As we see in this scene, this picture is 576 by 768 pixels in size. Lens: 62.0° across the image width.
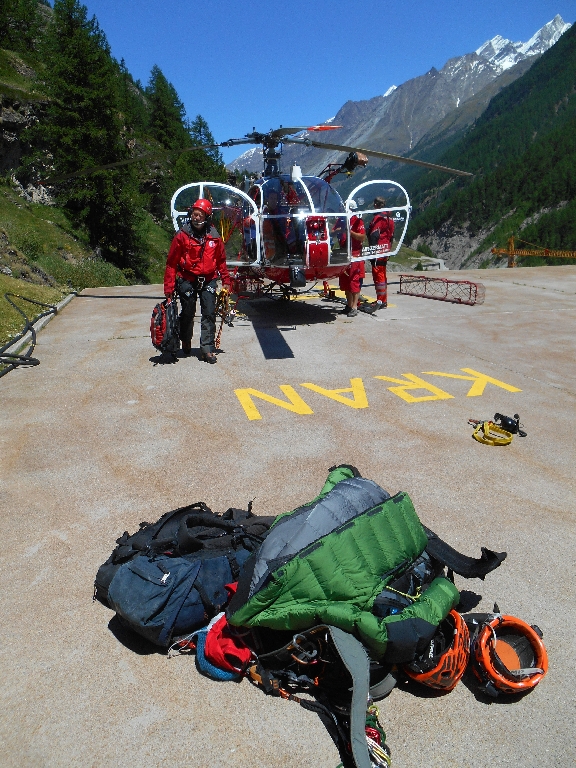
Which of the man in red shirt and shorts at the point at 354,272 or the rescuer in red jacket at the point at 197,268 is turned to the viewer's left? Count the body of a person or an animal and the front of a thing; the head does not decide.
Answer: the man in red shirt and shorts

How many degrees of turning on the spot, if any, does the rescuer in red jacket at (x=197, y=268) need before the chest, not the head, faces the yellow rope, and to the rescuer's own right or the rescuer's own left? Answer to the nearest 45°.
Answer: approximately 45° to the rescuer's own left

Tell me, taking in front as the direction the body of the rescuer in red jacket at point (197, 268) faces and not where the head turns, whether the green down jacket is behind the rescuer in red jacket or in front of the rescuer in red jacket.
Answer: in front

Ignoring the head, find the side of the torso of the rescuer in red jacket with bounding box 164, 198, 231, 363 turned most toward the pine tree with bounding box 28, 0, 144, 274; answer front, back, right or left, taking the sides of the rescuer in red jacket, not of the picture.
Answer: back

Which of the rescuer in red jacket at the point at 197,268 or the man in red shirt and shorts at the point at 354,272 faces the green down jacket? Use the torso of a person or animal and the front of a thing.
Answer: the rescuer in red jacket

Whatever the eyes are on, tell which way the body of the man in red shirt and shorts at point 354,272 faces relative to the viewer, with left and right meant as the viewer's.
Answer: facing to the left of the viewer

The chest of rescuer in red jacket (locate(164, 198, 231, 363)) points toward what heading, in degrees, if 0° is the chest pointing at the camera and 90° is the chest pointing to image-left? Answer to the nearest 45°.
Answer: approximately 0°

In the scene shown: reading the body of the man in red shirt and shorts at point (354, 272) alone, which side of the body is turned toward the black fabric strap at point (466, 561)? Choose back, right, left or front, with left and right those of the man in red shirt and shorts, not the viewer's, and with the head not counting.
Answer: left

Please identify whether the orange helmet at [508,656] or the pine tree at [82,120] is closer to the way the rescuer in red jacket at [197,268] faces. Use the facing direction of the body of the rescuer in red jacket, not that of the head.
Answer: the orange helmet

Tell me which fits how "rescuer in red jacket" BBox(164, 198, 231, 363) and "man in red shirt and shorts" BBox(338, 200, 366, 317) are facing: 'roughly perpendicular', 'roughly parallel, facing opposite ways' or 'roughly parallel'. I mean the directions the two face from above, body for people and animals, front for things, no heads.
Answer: roughly perpendicular

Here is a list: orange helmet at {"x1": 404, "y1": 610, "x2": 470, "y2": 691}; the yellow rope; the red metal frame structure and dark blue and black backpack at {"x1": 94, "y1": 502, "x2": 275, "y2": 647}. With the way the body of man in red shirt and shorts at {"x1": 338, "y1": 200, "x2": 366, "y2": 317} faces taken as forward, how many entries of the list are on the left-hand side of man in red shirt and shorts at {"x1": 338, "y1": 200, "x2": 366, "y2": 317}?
3

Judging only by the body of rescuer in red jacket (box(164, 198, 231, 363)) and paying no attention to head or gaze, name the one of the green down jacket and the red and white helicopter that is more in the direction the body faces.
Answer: the green down jacket

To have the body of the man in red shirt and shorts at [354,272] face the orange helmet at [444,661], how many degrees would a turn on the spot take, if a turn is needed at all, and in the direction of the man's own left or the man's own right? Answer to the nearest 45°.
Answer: approximately 90° to the man's own left

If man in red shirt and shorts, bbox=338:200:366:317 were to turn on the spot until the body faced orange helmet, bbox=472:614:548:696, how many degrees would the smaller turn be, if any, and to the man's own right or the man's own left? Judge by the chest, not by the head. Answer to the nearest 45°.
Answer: approximately 90° to the man's own left
